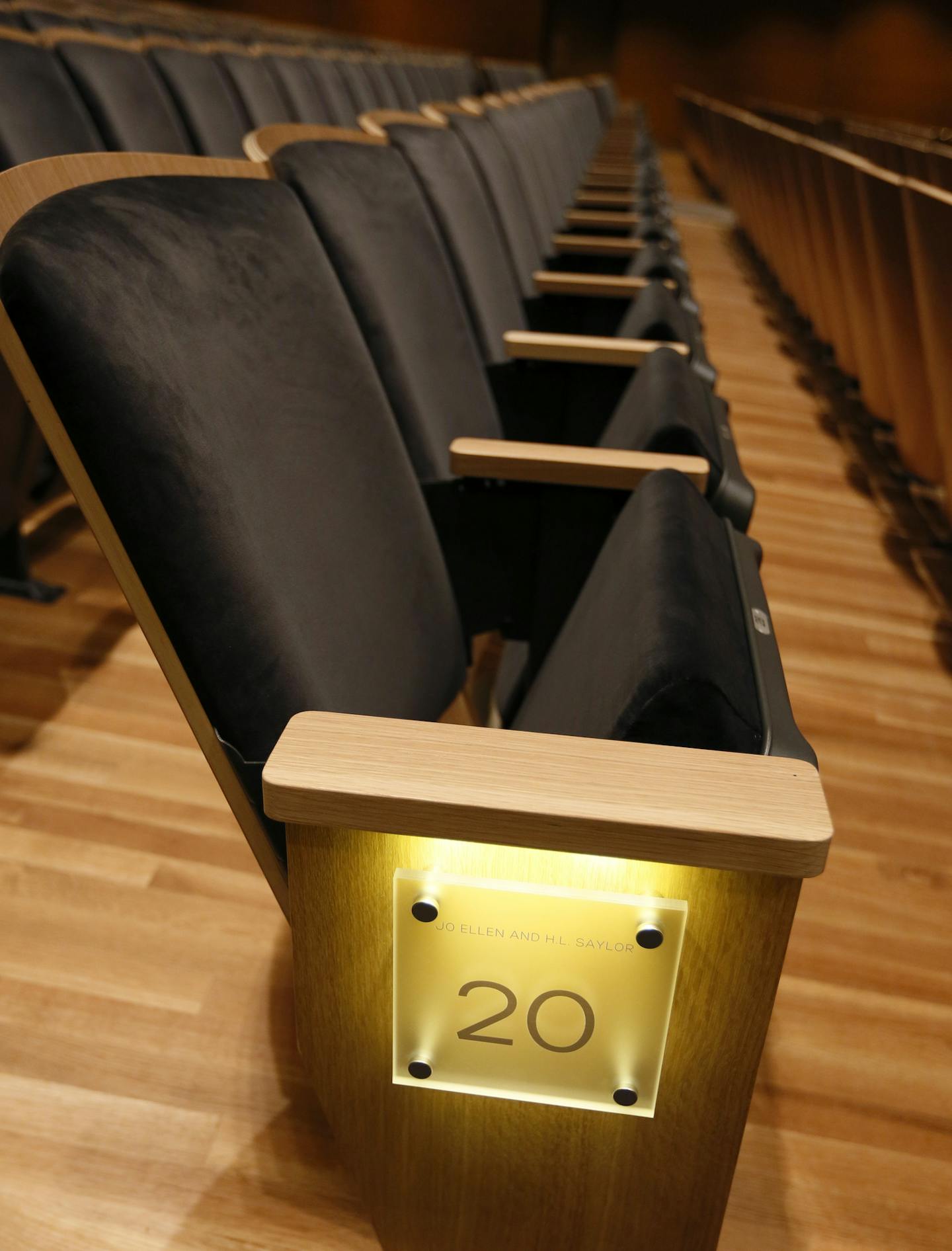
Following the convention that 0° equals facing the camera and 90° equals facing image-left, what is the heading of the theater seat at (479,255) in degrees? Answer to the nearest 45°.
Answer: approximately 270°
